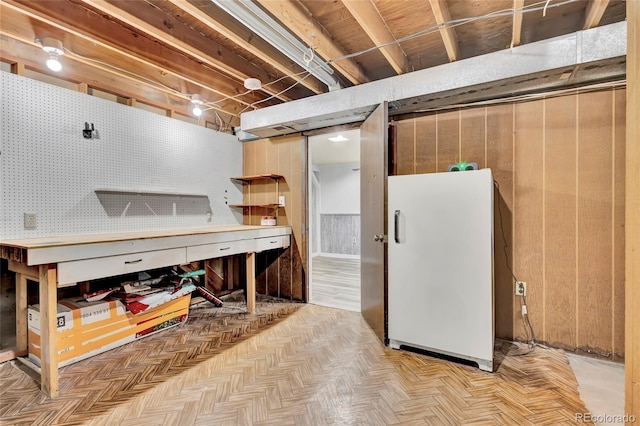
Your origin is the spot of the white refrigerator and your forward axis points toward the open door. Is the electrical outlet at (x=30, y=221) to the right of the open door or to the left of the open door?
left

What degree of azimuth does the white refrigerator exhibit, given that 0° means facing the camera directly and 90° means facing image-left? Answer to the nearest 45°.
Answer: approximately 45°

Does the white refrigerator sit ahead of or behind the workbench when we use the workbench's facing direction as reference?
ahead

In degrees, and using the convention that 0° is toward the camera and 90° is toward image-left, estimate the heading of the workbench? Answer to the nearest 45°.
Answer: approximately 315°

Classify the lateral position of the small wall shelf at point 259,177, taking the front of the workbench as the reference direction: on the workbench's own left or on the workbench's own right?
on the workbench's own left

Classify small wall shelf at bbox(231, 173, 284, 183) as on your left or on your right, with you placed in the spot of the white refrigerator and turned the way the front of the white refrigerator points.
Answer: on your right

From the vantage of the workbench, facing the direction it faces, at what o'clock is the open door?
The open door is roughly at 11 o'clock from the workbench.

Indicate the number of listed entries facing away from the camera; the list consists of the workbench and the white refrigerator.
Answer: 0
